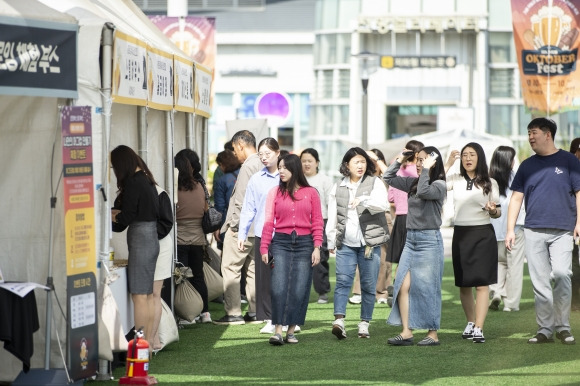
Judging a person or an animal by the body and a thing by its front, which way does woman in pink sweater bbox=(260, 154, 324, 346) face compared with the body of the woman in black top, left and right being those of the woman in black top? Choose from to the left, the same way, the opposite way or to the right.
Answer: to the left

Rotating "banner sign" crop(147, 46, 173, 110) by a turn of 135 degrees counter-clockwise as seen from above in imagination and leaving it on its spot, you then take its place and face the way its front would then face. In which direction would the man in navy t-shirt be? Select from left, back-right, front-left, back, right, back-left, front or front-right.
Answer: right

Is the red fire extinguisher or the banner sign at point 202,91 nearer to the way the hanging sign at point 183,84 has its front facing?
the red fire extinguisher

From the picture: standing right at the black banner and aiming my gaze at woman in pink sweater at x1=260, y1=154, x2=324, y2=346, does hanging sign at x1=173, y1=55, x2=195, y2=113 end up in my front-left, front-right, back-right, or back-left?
front-left

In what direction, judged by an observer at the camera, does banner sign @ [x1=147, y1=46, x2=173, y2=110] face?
facing the viewer and to the right of the viewer

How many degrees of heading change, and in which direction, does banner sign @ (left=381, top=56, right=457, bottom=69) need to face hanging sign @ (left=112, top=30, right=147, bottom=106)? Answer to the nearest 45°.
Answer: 0° — it already faces it

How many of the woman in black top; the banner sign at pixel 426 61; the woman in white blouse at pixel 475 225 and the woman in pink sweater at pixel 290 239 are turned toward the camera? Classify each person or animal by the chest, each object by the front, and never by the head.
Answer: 3

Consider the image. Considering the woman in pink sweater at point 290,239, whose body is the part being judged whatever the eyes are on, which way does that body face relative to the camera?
toward the camera

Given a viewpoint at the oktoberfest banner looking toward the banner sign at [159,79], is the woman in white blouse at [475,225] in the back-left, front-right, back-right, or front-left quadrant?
front-left

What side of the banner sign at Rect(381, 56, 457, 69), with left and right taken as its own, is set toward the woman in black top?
front

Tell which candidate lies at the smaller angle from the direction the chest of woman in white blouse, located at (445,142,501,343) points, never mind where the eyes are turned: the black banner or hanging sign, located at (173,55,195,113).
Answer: the black banner

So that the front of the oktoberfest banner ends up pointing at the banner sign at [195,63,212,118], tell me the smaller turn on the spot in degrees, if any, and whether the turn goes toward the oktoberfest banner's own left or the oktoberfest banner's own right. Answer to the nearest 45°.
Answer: approximately 45° to the oktoberfest banner's own right
